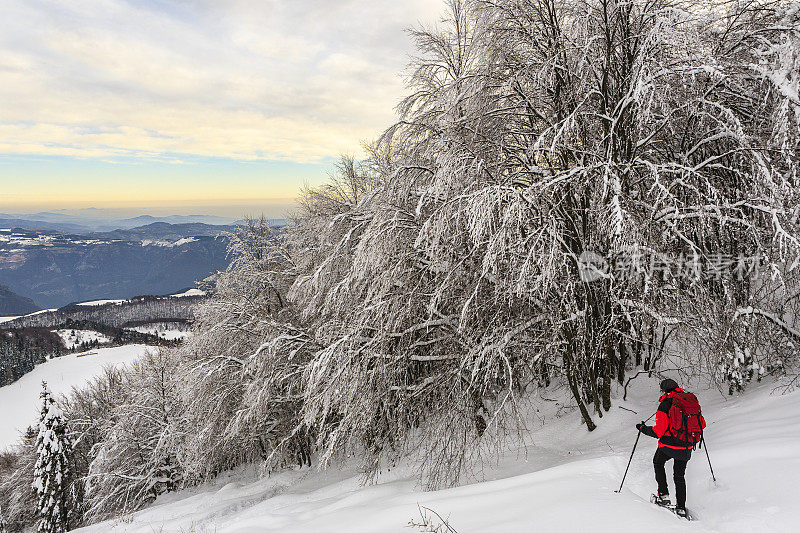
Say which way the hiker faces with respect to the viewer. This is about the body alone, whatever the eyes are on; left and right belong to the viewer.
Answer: facing away from the viewer and to the left of the viewer

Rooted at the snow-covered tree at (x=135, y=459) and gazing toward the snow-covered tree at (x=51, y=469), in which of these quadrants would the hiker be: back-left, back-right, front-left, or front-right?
back-left

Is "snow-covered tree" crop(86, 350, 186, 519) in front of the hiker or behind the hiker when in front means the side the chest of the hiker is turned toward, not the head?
in front

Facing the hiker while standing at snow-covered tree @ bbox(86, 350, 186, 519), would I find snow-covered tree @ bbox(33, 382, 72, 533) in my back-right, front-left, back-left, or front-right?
back-right
